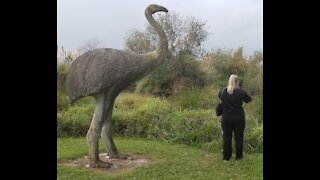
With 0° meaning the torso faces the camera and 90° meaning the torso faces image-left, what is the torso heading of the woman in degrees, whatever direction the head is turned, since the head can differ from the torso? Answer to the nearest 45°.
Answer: approximately 180°
